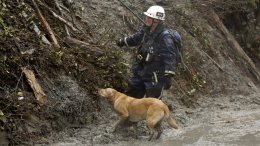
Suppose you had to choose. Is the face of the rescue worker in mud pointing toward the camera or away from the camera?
toward the camera

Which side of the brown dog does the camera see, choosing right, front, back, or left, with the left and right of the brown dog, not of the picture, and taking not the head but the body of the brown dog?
left

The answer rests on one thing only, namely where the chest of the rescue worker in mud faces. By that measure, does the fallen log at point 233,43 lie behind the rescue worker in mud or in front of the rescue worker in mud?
behind

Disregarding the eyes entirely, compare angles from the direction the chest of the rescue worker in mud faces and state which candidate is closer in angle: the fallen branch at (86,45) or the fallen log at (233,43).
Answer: the fallen branch

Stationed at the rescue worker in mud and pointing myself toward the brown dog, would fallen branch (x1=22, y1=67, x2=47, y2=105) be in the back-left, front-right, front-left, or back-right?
front-right

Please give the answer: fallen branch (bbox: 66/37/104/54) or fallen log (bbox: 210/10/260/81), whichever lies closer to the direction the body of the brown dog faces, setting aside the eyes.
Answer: the fallen branch

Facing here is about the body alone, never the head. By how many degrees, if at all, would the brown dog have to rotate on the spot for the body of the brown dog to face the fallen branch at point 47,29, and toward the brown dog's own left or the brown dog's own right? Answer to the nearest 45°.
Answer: approximately 45° to the brown dog's own right

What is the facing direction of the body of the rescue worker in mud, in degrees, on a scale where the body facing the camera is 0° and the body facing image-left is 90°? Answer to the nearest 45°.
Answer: approximately 45°

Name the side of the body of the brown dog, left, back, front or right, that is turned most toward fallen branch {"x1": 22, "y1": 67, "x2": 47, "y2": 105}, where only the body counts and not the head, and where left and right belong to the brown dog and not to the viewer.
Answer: front

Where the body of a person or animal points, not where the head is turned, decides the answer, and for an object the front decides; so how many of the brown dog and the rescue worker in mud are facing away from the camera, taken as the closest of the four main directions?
0

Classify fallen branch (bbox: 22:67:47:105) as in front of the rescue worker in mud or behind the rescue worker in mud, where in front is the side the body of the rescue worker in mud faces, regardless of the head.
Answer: in front

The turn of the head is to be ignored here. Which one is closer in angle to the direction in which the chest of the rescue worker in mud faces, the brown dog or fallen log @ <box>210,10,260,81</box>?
the brown dog
